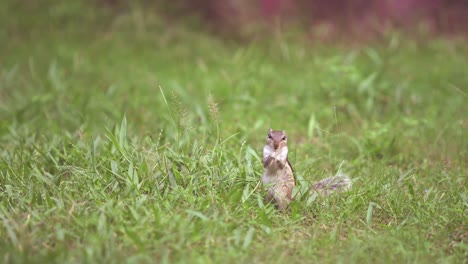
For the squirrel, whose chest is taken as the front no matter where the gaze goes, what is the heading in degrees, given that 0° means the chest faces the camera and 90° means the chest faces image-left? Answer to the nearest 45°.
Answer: approximately 0°
